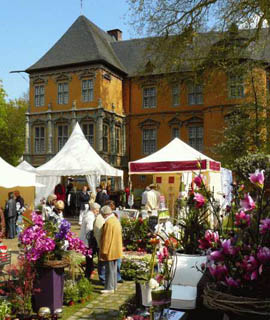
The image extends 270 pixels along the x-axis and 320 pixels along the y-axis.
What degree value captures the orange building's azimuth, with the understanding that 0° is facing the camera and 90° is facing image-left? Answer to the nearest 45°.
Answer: approximately 0°

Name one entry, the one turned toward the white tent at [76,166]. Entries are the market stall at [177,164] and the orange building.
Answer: the orange building

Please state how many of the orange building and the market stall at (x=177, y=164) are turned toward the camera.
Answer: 2

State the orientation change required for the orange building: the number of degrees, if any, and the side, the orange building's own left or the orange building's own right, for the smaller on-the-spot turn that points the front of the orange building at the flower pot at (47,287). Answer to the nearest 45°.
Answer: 0° — it already faces it

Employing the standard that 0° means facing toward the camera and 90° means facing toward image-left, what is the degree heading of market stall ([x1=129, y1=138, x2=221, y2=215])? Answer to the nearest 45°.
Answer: approximately 0°

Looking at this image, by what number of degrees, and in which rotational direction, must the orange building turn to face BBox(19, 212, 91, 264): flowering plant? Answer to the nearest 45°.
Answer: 0° — it already faces it

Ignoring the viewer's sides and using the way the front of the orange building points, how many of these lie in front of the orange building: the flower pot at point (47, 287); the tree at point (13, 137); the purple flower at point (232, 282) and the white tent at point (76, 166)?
3

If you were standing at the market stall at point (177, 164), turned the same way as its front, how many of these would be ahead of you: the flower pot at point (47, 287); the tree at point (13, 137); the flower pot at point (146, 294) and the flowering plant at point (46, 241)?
3

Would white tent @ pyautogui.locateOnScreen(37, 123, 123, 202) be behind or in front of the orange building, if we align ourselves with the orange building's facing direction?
in front

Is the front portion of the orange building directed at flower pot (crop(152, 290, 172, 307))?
yes

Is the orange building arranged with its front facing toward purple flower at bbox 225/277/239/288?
yes

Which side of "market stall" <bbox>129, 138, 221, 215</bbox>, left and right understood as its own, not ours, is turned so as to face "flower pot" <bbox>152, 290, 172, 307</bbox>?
front

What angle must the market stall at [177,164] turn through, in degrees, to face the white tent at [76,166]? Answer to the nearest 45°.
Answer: approximately 135° to its right

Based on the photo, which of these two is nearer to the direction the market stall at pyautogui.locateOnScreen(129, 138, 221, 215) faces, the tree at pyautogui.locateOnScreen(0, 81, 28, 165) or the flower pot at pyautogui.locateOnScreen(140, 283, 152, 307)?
the flower pot
